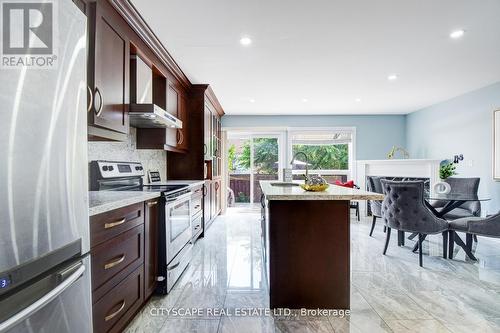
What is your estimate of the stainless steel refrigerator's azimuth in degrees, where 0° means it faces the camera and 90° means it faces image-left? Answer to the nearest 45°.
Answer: approximately 315°

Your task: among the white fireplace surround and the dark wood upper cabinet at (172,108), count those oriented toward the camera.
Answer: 1

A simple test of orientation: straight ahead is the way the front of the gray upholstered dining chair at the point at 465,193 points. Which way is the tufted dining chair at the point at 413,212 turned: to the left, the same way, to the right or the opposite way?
the opposite way

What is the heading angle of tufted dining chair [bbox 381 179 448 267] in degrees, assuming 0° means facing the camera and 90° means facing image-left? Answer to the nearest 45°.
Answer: approximately 225°

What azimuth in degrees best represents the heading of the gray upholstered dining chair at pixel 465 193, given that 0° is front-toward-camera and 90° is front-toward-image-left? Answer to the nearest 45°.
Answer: approximately 45°

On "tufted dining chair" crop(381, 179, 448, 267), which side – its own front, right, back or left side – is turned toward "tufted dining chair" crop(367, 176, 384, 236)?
left

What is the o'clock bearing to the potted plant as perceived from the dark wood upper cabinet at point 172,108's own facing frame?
The potted plant is roughly at 12 o'clock from the dark wood upper cabinet.

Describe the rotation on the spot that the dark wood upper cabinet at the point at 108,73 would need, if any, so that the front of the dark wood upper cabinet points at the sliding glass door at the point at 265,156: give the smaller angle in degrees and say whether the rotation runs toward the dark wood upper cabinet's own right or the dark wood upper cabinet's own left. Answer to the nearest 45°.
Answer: approximately 90° to the dark wood upper cabinet's own left

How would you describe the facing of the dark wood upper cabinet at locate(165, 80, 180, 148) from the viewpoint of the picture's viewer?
facing to the right of the viewer

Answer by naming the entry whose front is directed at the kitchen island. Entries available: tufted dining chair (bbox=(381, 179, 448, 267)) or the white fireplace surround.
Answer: the white fireplace surround

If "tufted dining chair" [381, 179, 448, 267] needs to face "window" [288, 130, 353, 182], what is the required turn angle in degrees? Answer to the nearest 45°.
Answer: approximately 90° to its left

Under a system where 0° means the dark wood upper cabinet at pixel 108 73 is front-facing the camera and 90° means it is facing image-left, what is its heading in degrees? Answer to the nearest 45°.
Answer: approximately 315°

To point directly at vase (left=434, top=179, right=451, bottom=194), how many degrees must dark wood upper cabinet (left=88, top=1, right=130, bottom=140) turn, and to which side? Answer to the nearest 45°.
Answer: approximately 45° to its left
